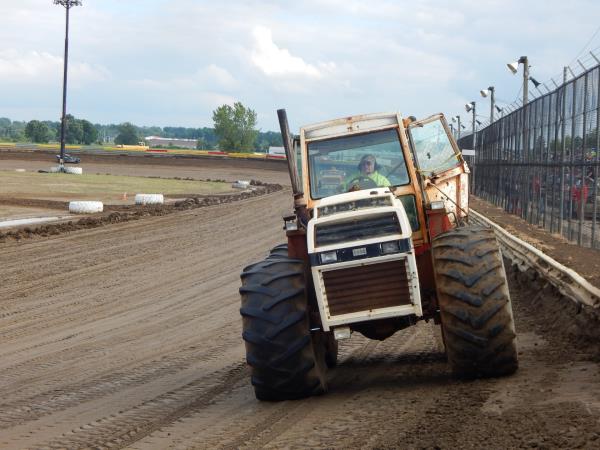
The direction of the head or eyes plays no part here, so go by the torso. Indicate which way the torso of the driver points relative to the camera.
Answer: toward the camera

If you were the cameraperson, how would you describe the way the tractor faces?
facing the viewer

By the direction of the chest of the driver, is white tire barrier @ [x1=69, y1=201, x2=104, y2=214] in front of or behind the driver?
behind

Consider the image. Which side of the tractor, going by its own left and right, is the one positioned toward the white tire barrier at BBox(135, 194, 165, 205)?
back

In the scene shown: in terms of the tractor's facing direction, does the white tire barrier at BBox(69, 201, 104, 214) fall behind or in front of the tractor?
behind

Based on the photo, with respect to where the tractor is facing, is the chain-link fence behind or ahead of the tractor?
behind

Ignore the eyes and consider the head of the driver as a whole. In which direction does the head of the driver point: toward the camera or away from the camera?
toward the camera
